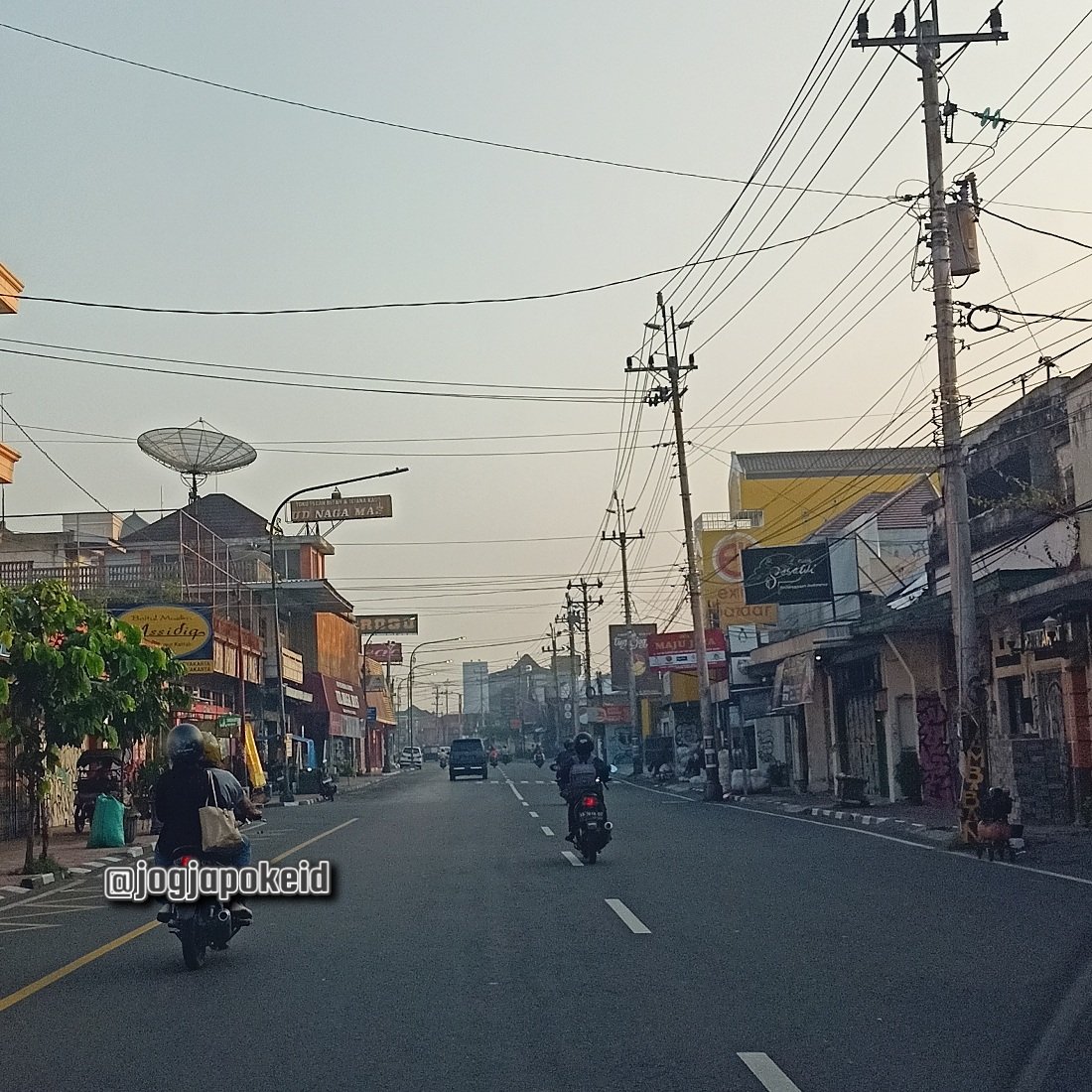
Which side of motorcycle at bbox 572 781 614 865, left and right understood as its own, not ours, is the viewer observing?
back

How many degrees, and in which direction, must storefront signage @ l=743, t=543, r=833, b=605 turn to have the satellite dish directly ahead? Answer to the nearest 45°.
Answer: approximately 90° to its right

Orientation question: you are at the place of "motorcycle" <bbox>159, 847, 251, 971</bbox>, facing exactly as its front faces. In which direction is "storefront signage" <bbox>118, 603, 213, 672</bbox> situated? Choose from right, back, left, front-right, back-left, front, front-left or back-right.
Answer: front

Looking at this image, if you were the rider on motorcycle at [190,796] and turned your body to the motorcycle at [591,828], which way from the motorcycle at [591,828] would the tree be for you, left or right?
left

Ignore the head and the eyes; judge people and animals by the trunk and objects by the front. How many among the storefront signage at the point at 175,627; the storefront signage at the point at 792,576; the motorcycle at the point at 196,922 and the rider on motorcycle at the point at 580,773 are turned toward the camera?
2

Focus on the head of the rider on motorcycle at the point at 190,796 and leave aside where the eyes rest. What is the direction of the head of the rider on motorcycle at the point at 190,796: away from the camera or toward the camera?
away from the camera

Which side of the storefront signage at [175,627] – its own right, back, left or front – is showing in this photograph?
front

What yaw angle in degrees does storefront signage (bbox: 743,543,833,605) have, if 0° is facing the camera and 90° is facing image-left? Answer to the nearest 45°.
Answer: approximately 0°

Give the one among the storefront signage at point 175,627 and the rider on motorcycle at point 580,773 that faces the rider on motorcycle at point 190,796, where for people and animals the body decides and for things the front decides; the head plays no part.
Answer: the storefront signage

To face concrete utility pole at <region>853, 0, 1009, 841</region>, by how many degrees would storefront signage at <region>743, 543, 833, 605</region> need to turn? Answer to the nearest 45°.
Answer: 0° — it already faces it

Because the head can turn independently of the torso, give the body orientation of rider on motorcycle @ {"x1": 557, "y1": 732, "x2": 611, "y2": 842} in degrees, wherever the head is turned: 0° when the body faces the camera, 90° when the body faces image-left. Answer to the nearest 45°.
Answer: approximately 180°

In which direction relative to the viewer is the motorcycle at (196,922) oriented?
away from the camera

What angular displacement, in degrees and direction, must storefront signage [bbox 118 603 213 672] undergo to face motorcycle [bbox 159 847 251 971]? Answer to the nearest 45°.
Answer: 0° — it already faces it
